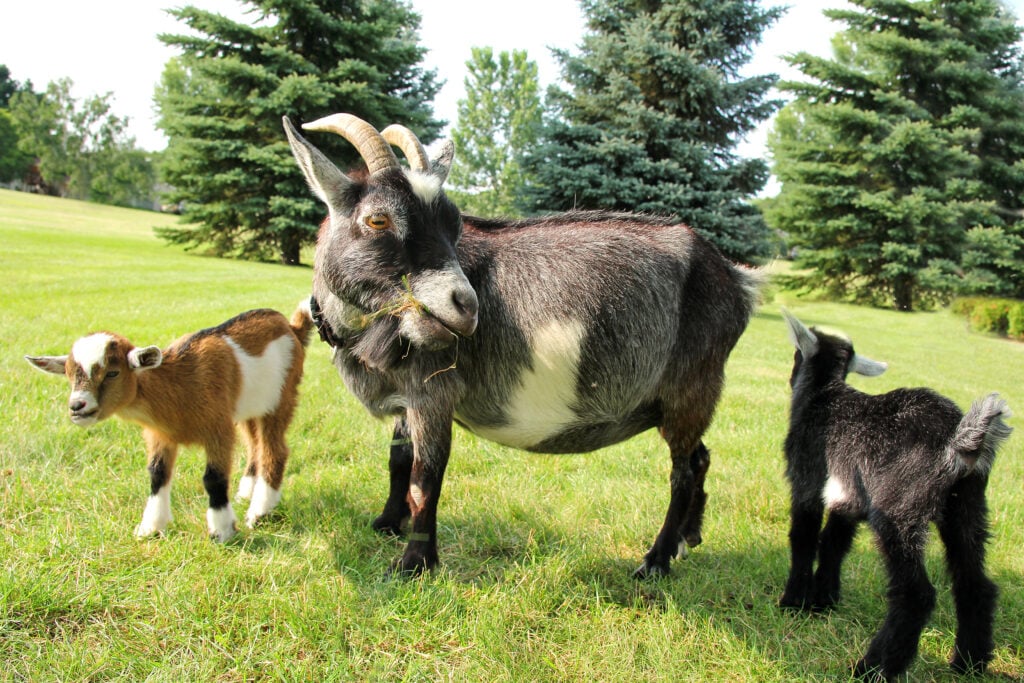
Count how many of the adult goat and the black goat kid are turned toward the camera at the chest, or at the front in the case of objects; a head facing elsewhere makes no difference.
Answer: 0

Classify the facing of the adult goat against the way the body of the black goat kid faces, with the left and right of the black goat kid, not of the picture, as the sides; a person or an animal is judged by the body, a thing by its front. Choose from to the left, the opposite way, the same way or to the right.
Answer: to the left

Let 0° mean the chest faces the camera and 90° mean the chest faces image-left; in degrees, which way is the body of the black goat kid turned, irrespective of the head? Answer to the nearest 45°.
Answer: approximately 135°

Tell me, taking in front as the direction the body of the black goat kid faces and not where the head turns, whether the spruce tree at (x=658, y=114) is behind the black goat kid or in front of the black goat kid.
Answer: in front

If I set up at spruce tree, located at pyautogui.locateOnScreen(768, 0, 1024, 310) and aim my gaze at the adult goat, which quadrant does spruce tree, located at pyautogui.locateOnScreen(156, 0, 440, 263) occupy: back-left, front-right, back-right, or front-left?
front-right

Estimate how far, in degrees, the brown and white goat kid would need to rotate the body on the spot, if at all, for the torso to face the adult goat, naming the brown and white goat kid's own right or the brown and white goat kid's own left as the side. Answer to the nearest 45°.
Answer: approximately 90° to the brown and white goat kid's own left

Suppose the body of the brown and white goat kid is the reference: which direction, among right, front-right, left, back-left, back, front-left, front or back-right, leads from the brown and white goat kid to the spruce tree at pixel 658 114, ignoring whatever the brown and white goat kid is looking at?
back

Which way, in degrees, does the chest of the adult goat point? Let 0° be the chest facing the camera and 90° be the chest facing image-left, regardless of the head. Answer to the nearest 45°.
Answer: approximately 90°

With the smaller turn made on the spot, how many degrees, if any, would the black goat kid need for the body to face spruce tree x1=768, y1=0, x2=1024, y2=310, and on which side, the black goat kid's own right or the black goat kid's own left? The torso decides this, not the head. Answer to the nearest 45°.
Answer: approximately 45° to the black goat kid's own right
